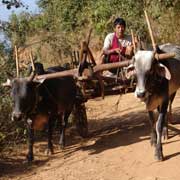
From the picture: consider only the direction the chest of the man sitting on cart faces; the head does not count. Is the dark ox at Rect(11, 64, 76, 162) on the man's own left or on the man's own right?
on the man's own right

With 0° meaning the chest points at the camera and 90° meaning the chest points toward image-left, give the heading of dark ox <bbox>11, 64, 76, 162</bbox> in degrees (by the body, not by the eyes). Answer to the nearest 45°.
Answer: approximately 45°

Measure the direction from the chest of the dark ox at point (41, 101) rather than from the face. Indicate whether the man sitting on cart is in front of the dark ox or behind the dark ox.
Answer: behind

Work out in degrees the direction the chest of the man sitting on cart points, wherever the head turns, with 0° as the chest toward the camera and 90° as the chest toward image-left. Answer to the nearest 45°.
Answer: approximately 0°

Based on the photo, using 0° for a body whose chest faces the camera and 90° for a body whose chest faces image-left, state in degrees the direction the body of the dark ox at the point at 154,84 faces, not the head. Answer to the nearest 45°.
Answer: approximately 45°
